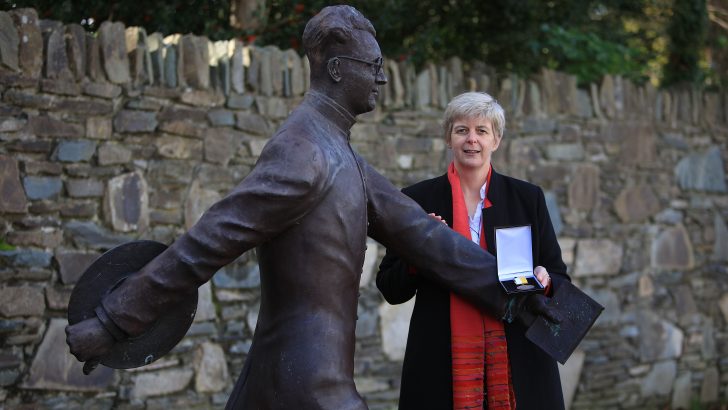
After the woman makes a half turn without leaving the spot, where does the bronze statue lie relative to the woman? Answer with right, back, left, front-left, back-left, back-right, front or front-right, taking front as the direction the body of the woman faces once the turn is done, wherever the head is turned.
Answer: back-left

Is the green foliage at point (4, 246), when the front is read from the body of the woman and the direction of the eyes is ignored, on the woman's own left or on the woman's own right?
on the woman's own right

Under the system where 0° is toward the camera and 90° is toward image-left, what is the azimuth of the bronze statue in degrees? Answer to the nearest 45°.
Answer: approximately 270°

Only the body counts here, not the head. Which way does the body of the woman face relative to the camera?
toward the camera
